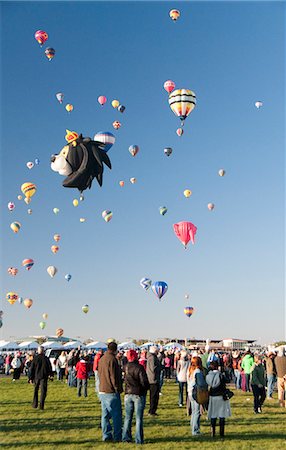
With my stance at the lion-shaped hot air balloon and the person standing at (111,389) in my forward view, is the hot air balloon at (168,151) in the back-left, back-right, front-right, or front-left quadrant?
back-left

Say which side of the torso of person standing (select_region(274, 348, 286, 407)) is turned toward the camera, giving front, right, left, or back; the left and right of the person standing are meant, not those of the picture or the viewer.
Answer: back

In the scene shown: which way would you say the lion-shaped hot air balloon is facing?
to the viewer's left

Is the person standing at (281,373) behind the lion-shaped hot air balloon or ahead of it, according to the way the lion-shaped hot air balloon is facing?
behind

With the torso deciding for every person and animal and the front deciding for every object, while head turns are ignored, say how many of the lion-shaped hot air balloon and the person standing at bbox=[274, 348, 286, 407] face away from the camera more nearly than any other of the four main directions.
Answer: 1

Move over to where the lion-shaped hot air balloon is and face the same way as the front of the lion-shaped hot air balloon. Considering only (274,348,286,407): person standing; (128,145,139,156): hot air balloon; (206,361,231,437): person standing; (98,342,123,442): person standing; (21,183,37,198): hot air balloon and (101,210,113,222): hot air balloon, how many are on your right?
3

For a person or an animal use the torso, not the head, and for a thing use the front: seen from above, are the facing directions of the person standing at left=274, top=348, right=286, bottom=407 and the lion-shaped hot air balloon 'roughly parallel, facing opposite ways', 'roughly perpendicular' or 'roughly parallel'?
roughly perpendicular
